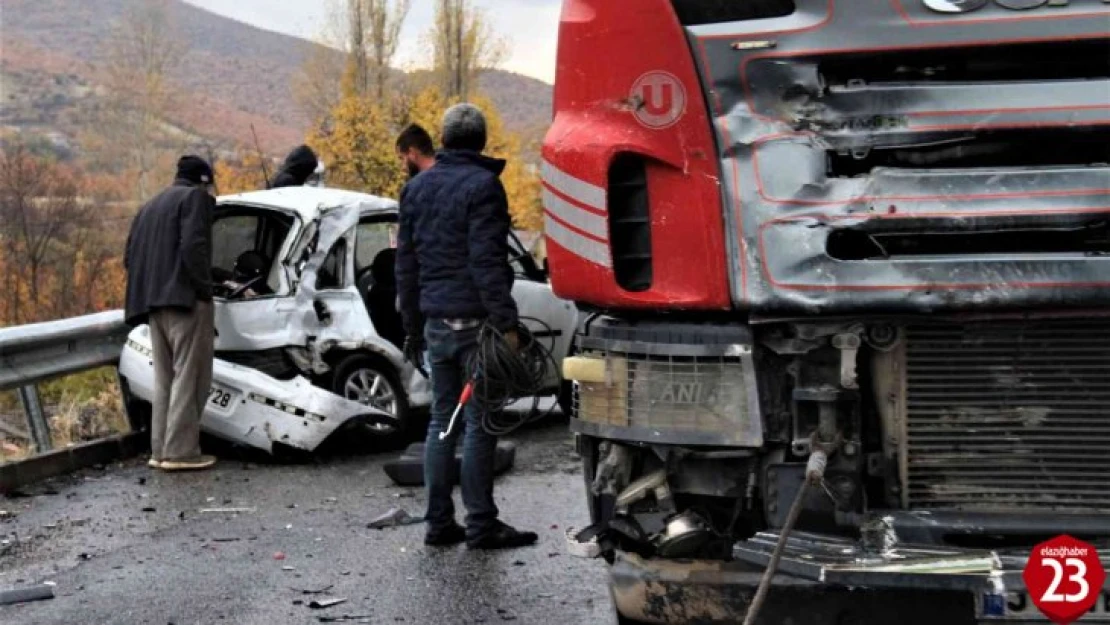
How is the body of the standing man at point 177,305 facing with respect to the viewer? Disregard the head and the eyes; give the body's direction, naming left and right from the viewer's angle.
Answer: facing away from the viewer and to the right of the viewer

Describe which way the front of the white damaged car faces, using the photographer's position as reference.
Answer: facing away from the viewer and to the right of the viewer

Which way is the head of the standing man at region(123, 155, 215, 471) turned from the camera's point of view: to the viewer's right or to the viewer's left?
to the viewer's right

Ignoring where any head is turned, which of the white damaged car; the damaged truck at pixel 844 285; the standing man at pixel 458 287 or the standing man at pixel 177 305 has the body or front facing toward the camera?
the damaged truck

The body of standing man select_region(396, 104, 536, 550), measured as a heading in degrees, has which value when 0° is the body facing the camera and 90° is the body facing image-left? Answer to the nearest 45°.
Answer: approximately 225°

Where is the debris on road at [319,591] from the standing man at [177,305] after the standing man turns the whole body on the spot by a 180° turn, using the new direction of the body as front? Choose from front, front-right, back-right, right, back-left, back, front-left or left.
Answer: front-left

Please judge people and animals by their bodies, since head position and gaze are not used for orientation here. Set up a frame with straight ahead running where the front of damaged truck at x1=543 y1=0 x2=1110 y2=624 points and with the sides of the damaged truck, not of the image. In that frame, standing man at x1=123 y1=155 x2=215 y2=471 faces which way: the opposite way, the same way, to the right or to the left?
the opposite way

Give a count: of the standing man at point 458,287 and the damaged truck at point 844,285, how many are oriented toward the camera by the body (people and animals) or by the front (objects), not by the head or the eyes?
1

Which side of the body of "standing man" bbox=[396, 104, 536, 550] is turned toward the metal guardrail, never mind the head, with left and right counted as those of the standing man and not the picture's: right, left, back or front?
left

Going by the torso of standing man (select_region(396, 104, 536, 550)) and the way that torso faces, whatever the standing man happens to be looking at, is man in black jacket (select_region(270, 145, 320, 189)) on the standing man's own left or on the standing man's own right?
on the standing man's own left
